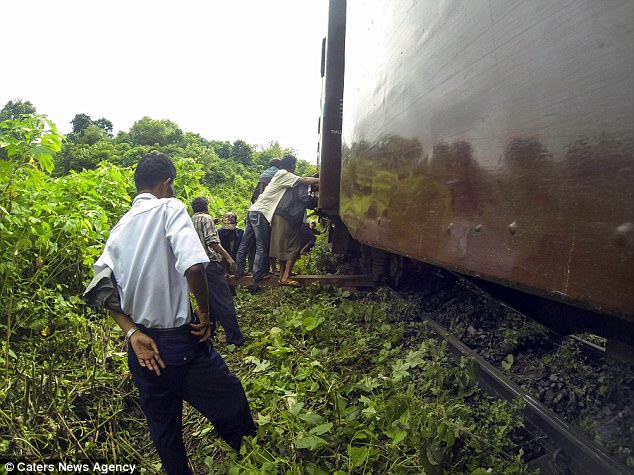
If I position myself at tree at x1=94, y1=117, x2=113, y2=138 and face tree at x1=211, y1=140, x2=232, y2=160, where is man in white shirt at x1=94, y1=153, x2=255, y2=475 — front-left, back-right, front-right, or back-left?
front-right

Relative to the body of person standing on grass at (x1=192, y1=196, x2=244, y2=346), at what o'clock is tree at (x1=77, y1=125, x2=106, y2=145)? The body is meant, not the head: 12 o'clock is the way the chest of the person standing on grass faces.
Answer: The tree is roughly at 10 o'clock from the person standing on grass.

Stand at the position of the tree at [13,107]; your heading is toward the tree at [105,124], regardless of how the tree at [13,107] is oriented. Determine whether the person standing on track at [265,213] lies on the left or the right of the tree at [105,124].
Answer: right

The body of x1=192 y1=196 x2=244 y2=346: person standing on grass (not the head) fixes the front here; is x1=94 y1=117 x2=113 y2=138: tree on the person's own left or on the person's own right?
on the person's own left

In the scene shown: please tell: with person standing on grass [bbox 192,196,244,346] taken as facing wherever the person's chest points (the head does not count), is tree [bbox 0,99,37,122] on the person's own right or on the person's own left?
on the person's own left

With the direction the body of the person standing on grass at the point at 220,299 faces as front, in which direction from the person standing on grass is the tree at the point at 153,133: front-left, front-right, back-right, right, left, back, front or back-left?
front-left

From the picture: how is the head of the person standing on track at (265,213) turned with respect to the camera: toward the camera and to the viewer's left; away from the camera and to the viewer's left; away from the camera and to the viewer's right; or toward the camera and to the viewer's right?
away from the camera and to the viewer's right

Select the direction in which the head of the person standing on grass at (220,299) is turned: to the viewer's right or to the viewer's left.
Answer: to the viewer's right

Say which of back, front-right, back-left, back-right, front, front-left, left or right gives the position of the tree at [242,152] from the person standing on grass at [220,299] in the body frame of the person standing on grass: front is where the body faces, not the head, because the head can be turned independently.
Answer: front-left

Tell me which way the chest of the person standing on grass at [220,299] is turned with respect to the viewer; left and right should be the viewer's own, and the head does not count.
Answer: facing away from the viewer and to the right of the viewer

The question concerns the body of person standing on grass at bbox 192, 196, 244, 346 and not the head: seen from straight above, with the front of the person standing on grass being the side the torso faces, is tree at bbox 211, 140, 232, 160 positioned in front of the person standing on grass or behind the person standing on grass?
in front

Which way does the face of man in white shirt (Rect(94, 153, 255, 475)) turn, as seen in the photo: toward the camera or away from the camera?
away from the camera
